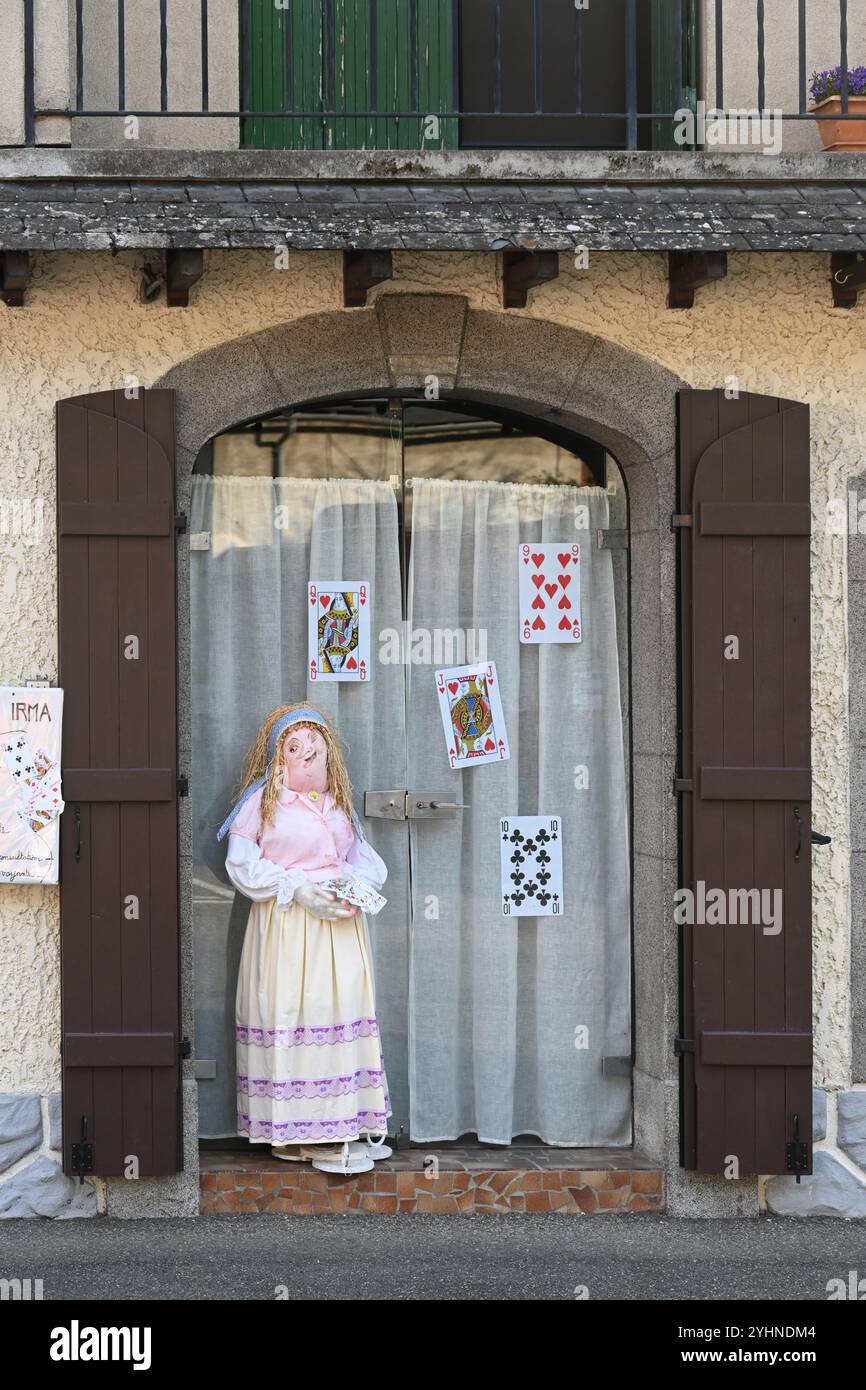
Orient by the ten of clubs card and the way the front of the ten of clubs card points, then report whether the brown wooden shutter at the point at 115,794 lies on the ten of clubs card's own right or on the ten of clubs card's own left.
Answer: on the ten of clubs card's own right

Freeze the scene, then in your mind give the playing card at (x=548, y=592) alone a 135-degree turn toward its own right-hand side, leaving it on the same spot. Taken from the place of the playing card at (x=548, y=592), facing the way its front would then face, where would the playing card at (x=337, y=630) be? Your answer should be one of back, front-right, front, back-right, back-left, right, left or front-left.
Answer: front-left
